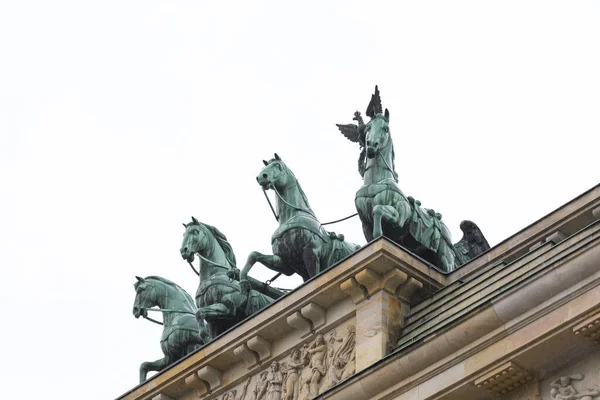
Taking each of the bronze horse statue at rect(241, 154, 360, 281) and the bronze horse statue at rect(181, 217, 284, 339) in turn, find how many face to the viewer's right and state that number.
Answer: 0

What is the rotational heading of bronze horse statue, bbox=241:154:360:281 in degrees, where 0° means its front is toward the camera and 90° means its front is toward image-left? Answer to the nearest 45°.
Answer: approximately 45°

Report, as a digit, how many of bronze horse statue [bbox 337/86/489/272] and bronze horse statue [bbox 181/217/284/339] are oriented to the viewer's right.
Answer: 0

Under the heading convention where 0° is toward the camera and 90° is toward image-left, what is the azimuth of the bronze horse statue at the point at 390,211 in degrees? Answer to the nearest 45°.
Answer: approximately 45°

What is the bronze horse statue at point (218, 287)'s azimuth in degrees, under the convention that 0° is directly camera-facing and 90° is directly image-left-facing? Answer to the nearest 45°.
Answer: approximately 45°
